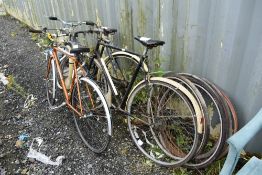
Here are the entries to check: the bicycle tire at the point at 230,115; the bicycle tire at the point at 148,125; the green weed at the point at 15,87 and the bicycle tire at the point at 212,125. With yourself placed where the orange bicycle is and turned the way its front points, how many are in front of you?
1

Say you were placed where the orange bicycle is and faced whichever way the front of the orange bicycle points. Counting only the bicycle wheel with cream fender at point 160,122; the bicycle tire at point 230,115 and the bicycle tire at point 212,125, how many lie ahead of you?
0

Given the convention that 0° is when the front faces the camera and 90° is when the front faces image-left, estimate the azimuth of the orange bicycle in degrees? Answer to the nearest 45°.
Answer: approximately 135°

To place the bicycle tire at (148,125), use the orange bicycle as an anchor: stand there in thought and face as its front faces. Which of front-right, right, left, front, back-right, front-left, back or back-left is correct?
back

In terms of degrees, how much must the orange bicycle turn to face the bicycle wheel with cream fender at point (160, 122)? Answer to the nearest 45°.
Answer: approximately 180°

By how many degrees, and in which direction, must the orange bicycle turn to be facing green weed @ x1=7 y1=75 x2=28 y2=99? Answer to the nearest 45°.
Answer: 0° — it already faces it

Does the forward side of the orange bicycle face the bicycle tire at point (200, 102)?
no

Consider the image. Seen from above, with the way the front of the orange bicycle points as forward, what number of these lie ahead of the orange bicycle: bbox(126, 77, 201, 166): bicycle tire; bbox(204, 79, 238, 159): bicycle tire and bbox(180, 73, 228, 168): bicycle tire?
0

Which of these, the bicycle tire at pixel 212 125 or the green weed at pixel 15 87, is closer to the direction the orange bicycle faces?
the green weed

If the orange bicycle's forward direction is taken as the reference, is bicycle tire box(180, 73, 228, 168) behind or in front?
behind

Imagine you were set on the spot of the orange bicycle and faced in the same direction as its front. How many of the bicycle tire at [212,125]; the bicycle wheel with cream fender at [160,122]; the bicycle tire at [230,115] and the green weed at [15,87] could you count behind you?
3

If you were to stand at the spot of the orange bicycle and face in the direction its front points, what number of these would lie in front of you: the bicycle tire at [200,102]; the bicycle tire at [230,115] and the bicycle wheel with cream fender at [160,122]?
0

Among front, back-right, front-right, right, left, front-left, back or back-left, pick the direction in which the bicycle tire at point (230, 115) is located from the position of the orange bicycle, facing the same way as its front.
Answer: back
